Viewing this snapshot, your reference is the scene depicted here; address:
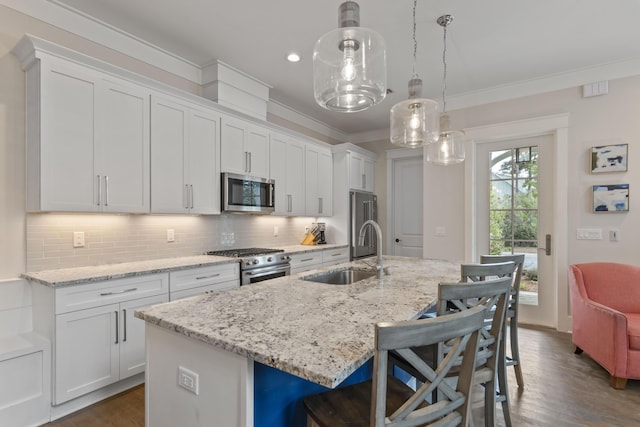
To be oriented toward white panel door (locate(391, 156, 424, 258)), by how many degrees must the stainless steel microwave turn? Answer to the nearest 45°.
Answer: approximately 90° to its left

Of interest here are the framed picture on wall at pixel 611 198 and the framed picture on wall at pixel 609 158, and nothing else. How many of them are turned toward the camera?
2

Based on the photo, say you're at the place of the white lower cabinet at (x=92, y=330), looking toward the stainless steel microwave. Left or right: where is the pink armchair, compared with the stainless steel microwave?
right

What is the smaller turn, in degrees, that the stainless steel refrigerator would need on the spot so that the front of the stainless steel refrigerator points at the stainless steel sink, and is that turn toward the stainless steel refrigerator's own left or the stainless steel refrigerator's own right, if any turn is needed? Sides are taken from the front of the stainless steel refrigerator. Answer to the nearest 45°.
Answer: approximately 45° to the stainless steel refrigerator's own right

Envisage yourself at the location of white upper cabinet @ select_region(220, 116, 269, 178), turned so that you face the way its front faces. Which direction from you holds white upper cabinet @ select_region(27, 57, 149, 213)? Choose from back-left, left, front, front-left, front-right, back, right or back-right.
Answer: right

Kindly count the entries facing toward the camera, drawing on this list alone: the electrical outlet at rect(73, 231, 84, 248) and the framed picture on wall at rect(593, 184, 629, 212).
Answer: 2

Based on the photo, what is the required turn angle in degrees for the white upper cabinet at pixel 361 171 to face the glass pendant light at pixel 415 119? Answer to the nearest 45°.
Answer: approximately 45° to its right

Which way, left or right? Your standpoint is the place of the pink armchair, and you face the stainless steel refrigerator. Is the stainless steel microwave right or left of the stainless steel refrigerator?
left

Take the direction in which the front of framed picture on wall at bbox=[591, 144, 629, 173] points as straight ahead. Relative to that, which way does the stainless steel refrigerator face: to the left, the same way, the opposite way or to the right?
to the left

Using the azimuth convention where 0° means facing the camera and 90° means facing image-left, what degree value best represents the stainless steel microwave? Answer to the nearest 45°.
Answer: approximately 315°

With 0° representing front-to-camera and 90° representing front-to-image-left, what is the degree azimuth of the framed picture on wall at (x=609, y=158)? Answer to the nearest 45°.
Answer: approximately 0°
